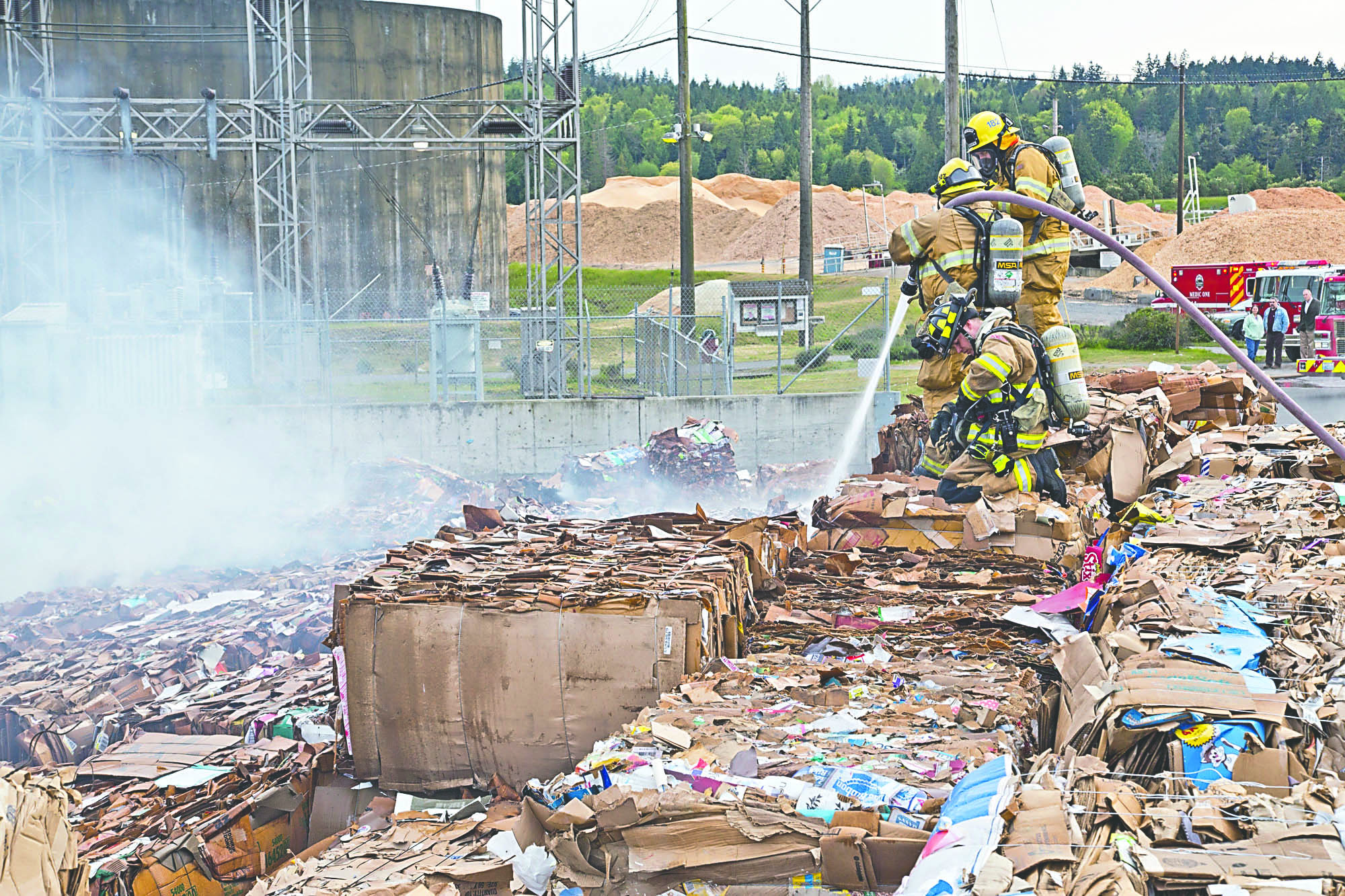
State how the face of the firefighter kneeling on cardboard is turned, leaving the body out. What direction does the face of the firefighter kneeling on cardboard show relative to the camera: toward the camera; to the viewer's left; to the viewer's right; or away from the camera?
to the viewer's left

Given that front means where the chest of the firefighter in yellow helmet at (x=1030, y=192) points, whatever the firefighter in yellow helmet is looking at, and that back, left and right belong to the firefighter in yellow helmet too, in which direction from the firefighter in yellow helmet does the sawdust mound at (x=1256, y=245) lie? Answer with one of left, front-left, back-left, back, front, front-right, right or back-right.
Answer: right

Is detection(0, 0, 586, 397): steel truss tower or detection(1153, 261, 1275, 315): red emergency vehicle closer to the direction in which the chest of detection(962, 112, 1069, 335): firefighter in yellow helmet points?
the steel truss tower

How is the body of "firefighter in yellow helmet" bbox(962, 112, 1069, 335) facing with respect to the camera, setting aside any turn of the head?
to the viewer's left

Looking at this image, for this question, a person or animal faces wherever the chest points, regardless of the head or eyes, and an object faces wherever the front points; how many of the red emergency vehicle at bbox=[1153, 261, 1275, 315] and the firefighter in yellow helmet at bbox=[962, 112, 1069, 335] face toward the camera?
0

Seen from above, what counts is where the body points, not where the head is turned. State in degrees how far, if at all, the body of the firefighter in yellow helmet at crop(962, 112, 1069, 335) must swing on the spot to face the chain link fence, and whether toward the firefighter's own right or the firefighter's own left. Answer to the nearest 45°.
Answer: approximately 45° to the firefighter's own right

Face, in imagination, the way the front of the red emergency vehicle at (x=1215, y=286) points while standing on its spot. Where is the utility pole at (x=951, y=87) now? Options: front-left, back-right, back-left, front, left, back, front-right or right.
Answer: back-left

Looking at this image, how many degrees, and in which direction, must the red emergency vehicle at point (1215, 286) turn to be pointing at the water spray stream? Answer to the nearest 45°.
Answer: approximately 135° to its left

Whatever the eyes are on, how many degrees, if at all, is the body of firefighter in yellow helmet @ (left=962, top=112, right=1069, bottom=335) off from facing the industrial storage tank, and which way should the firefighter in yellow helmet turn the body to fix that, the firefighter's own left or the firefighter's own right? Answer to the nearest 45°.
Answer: approximately 45° to the firefighter's own right

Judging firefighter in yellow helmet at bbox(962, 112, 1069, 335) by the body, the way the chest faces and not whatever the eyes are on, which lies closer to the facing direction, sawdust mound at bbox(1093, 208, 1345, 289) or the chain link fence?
the chain link fence

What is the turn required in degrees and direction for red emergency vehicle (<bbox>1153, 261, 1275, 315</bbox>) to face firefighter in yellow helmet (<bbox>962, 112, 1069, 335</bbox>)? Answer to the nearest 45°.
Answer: approximately 135° to its left

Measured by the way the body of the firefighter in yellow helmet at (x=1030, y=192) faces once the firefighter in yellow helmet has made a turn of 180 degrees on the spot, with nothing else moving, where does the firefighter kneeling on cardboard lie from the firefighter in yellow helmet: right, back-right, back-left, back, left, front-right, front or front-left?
right
